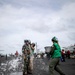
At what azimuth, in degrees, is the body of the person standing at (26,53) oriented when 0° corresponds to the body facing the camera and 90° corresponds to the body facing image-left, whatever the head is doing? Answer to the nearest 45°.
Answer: approximately 315°
